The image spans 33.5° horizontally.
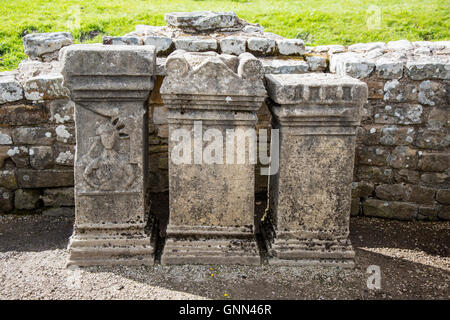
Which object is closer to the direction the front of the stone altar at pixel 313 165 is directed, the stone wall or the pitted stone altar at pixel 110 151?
the pitted stone altar

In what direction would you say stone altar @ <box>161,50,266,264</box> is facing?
toward the camera

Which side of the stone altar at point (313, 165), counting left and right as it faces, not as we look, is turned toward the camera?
front

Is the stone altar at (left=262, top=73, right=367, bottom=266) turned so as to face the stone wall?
no

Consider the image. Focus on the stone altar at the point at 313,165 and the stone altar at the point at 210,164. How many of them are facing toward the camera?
2

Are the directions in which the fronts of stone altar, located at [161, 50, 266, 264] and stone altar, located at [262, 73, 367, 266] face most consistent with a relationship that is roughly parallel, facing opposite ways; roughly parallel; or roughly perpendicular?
roughly parallel
